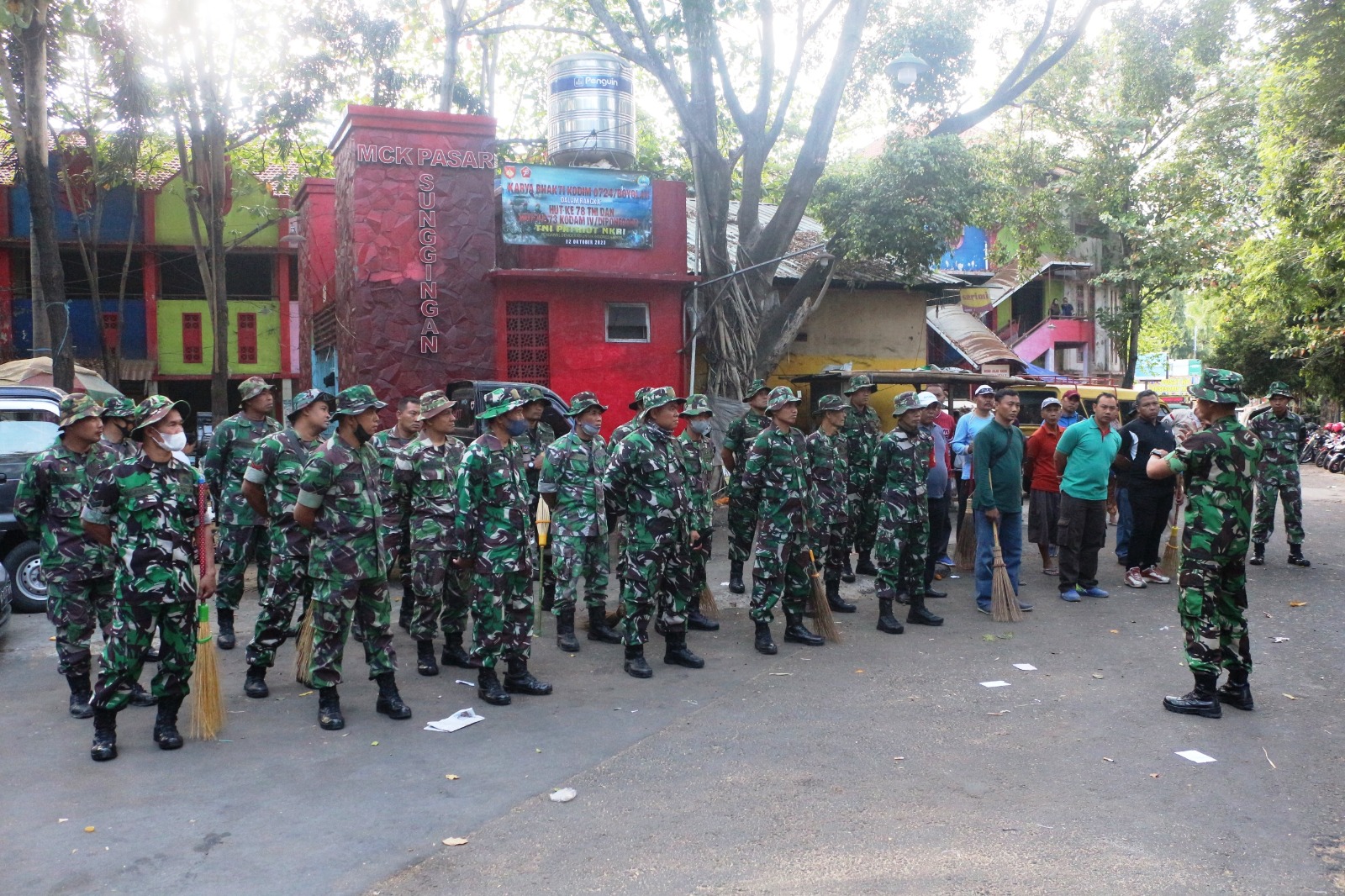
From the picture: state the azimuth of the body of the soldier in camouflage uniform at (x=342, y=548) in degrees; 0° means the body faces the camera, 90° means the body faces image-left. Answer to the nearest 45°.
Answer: approximately 315°

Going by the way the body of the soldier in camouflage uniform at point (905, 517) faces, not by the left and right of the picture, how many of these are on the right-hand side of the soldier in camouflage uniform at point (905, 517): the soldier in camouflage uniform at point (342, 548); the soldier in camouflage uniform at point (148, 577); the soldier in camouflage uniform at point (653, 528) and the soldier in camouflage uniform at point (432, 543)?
4

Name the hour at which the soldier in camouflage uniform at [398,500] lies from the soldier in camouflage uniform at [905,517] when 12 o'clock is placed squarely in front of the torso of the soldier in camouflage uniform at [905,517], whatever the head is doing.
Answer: the soldier in camouflage uniform at [398,500] is roughly at 4 o'clock from the soldier in camouflage uniform at [905,517].

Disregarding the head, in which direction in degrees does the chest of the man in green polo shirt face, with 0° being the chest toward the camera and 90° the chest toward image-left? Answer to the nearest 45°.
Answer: approximately 315°

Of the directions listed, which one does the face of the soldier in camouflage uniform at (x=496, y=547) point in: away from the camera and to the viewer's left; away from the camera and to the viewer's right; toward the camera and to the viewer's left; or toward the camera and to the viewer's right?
toward the camera and to the viewer's right

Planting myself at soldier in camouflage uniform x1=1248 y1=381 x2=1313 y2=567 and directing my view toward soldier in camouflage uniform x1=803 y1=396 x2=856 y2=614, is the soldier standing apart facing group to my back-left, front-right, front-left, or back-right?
front-left

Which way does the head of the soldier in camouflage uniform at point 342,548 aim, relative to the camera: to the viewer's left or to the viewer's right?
to the viewer's right

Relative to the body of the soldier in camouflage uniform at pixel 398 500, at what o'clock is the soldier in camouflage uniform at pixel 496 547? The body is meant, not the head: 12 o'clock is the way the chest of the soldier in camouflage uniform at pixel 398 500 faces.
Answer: the soldier in camouflage uniform at pixel 496 547 is roughly at 1 o'clock from the soldier in camouflage uniform at pixel 398 500.

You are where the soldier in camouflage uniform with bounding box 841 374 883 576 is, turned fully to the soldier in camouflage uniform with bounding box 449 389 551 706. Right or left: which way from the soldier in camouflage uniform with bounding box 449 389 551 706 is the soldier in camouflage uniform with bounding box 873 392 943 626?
left

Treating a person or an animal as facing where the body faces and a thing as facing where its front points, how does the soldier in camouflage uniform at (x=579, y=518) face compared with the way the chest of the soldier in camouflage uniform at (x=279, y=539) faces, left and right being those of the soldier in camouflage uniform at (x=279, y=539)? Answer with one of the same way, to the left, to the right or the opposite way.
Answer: the same way

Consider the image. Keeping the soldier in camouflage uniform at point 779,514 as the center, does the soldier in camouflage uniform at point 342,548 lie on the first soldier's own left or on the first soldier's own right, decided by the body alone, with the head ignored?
on the first soldier's own right

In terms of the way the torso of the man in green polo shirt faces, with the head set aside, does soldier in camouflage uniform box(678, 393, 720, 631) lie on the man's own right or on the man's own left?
on the man's own right

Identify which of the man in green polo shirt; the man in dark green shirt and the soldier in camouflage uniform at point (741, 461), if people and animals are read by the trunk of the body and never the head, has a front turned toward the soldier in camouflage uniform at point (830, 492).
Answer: the soldier in camouflage uniform at point (741, 461)

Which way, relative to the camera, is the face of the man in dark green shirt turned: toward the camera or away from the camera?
toward the camera

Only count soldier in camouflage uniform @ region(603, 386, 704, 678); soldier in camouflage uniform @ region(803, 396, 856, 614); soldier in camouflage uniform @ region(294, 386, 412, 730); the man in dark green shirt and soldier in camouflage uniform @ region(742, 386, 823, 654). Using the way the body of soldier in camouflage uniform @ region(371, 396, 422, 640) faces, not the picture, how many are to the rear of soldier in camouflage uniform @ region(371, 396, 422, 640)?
0

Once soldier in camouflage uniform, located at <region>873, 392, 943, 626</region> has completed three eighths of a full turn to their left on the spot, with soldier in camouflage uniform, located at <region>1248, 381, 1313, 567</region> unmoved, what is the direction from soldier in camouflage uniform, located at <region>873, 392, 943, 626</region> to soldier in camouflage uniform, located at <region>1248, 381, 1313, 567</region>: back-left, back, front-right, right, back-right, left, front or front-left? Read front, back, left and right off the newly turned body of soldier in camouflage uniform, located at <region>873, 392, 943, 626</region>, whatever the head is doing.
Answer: front-right

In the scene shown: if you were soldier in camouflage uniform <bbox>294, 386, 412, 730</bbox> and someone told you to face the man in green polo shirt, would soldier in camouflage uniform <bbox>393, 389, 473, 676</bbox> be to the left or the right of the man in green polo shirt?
left

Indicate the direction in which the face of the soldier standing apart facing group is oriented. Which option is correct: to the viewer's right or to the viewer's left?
to the viewer's left

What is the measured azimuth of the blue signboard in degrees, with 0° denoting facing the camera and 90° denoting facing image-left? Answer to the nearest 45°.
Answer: approximately 0°

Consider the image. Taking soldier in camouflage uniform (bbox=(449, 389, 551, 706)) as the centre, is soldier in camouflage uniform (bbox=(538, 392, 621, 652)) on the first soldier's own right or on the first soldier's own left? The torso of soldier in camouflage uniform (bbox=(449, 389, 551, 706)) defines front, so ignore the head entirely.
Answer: on the first soldier's own left

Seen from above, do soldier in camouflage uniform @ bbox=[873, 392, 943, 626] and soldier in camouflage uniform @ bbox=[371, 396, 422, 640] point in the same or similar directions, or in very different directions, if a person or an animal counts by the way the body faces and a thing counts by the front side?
same or similar directions

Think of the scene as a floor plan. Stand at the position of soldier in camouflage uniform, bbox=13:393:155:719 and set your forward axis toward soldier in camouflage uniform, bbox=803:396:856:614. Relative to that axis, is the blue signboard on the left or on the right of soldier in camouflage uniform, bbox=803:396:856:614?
left

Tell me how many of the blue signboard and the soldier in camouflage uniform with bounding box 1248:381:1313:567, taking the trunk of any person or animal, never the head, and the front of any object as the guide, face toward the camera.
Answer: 2
